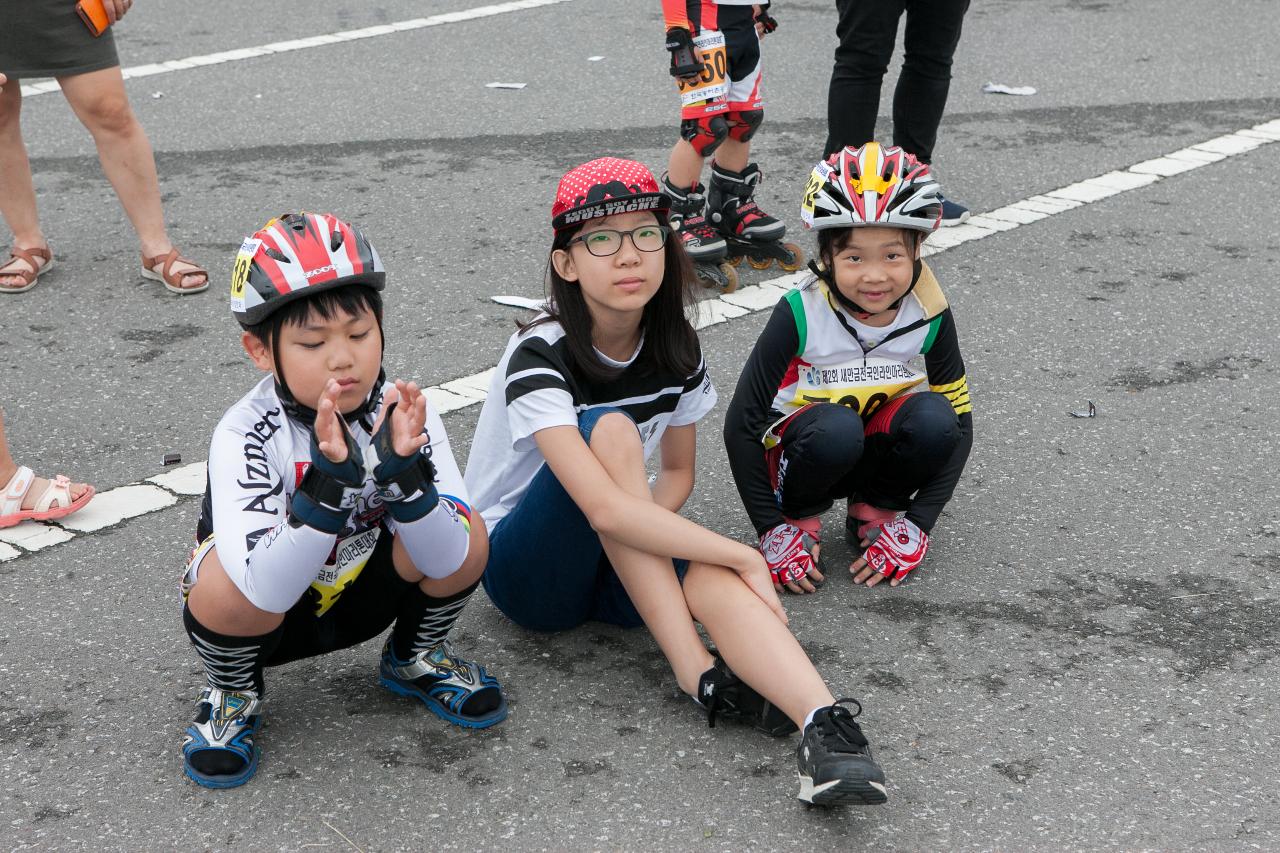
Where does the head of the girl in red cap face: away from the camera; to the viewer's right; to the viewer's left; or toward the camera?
toward the camera

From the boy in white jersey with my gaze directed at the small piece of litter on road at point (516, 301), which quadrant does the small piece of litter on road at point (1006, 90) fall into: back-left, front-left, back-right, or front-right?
front-right

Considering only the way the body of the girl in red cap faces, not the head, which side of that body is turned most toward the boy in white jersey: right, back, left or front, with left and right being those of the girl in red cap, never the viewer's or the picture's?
right

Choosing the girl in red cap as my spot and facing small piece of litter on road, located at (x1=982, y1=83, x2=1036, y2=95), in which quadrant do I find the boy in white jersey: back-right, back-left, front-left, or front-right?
back-left

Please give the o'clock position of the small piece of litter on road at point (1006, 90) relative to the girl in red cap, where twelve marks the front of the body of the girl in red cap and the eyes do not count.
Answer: The small piece of litter on road is roughly at 8 o'clock from the girl in red cap.

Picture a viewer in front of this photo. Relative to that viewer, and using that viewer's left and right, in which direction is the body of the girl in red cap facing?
facing the viewer and to the right of the viewer

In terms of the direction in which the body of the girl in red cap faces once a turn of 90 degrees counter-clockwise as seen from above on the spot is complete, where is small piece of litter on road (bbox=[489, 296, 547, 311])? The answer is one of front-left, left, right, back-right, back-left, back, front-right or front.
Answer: front-left
